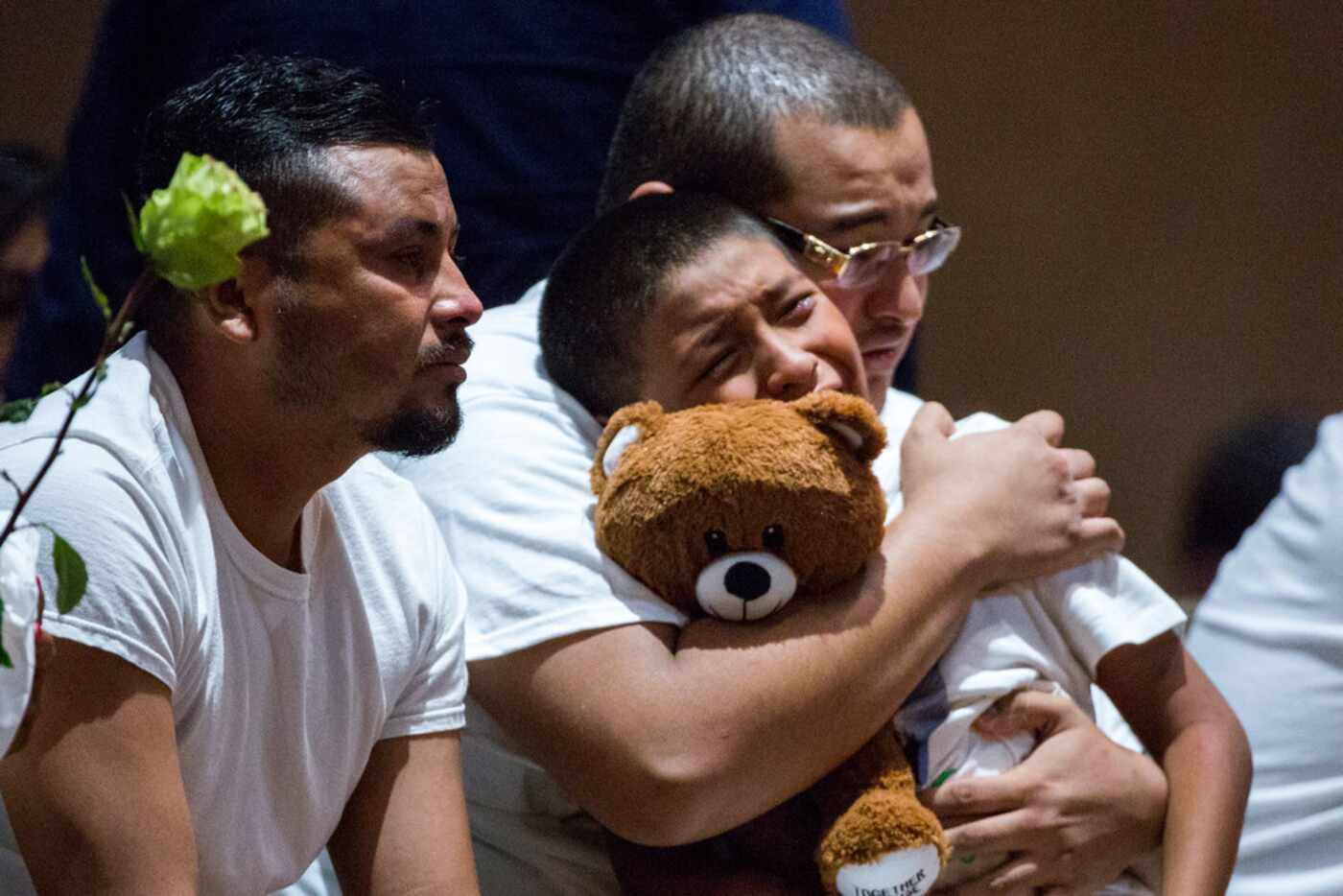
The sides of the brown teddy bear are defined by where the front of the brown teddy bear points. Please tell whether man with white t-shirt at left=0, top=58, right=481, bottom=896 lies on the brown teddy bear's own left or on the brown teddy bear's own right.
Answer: on the brown teddy bear's own right

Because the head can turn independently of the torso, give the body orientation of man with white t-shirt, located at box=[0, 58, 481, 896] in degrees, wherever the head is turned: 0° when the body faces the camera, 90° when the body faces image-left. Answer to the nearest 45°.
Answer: approximately 315°

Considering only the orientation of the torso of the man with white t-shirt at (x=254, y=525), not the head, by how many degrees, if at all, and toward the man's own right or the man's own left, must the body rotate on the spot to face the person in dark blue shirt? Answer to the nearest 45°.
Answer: approximately 135° to the man's own left

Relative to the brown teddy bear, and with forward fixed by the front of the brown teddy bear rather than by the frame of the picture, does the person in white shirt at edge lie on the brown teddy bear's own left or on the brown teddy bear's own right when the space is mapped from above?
on the brown teddy bear's own left

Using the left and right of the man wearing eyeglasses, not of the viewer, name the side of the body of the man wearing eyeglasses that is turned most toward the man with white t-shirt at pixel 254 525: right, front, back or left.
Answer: right

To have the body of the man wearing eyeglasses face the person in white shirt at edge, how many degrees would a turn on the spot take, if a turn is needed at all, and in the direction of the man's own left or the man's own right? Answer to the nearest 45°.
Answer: approximately 90° to the man's own left

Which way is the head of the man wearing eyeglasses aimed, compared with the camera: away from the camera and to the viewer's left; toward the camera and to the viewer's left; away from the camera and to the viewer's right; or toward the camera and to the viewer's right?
toward the camera and to the viewer's right

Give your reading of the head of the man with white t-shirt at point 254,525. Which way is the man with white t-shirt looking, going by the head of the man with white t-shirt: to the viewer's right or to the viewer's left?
to the viewer's right

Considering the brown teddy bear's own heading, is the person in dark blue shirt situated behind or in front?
behind

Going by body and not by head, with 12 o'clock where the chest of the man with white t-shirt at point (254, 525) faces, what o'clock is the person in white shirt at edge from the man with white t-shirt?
The person in white shirt at edge is roughly at 10 o'clock from the man with white t-shirt.
